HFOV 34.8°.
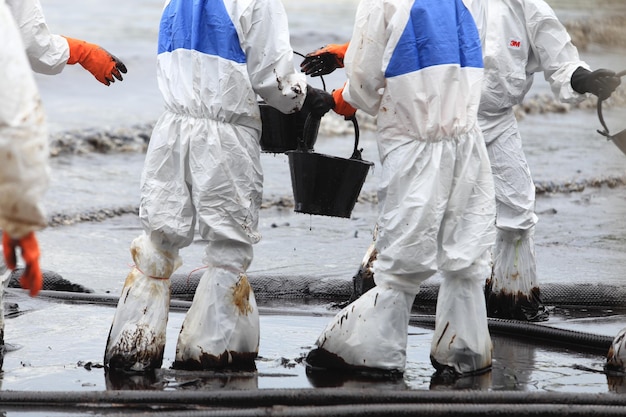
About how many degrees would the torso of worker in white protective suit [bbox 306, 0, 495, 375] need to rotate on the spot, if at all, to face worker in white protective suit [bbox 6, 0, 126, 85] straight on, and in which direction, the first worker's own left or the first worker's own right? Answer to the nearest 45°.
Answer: approximately 45° to the first worker's own left

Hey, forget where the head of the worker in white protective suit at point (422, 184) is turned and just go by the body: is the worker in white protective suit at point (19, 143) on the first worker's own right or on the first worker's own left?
on the first worker's own left

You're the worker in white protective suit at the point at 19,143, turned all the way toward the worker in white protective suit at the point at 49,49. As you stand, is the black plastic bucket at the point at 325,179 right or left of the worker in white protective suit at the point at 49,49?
right

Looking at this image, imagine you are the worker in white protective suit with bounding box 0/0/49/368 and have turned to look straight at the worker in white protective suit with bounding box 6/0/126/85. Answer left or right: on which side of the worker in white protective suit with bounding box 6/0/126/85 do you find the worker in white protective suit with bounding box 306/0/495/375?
right

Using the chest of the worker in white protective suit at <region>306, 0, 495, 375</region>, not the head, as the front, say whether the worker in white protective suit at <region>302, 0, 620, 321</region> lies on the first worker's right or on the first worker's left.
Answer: on the first worker's right

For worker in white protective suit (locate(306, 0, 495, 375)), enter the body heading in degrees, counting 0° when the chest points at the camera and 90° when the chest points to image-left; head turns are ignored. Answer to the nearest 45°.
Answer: approximately 135°

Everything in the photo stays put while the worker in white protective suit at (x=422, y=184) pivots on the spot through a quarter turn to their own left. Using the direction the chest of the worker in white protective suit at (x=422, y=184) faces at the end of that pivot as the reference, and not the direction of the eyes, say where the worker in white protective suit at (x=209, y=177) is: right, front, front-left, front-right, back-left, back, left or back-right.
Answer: front-right
